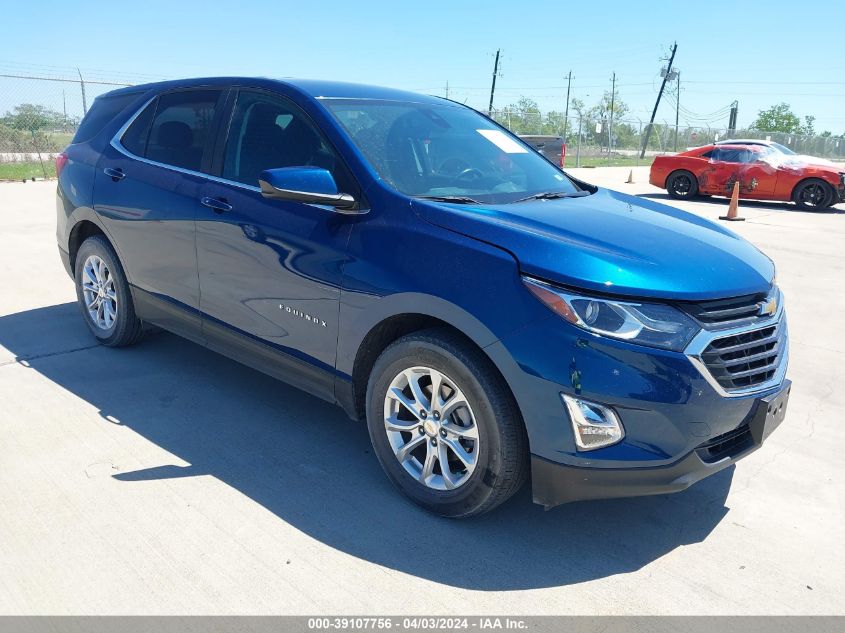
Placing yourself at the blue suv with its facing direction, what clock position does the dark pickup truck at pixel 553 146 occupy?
The dark pickup truck is roughly at 8 o'clock from the blue suv.

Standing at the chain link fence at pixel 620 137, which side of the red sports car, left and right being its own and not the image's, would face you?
left

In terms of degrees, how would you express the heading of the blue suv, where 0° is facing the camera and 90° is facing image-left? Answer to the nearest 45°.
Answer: approximately 315°

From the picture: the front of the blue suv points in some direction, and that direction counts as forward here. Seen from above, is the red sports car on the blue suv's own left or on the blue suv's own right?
on the blue suv's own left

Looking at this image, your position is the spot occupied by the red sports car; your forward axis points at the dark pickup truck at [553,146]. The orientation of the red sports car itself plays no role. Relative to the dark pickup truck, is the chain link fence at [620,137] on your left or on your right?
right

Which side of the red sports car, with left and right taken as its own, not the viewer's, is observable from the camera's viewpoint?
right

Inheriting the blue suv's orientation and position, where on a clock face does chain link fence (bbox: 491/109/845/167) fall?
The chain link fence is roughly at 8 o'clock from the blue suv.

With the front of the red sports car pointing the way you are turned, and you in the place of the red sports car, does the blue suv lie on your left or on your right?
on your right
